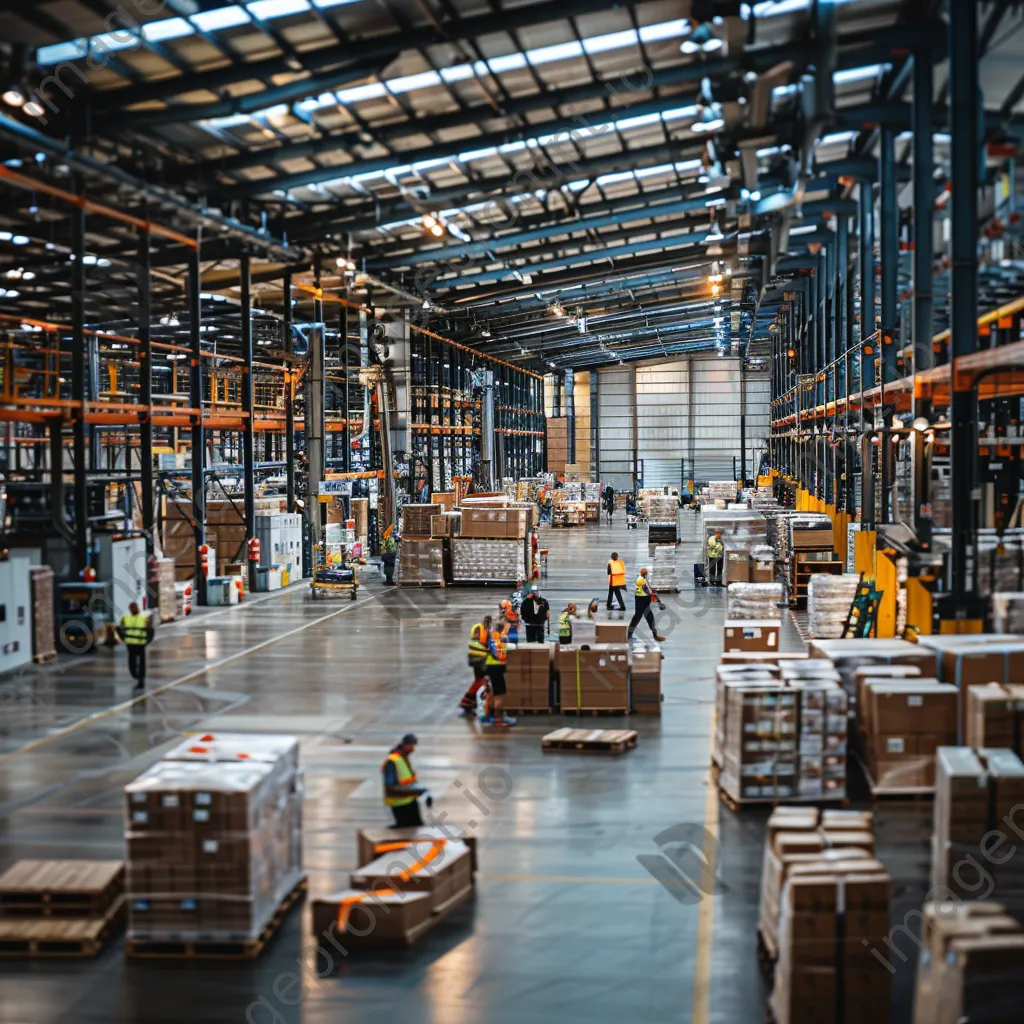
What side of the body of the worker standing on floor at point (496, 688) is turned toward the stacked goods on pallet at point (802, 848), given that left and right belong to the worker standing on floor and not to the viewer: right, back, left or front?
right

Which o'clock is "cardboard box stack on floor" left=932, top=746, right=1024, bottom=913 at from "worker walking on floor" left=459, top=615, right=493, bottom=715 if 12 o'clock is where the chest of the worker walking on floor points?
The cardboard box stack on floor is roughly at 2 o'clock from the worker walking on floor.

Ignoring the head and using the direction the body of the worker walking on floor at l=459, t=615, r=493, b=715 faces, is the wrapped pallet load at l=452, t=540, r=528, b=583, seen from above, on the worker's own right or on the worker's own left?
on the worker's own left

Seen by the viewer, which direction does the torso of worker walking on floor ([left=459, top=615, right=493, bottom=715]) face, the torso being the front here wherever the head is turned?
to the viewer's right

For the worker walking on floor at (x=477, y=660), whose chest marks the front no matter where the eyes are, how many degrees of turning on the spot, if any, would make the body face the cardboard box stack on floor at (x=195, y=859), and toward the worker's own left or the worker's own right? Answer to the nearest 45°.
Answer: approximately 90° to the worker's own right

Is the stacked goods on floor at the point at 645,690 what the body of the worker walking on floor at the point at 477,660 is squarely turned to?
yes

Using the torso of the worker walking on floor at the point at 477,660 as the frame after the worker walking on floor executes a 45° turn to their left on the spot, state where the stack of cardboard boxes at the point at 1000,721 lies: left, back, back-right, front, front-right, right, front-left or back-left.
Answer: right

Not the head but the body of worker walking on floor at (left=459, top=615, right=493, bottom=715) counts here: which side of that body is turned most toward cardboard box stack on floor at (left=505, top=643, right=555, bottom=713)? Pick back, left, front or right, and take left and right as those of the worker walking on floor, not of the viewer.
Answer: front

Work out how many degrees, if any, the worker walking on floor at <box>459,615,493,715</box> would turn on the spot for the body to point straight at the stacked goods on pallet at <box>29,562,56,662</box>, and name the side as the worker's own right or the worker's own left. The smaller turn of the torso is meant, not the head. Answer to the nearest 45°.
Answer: approximately 135° to the worker's own left
